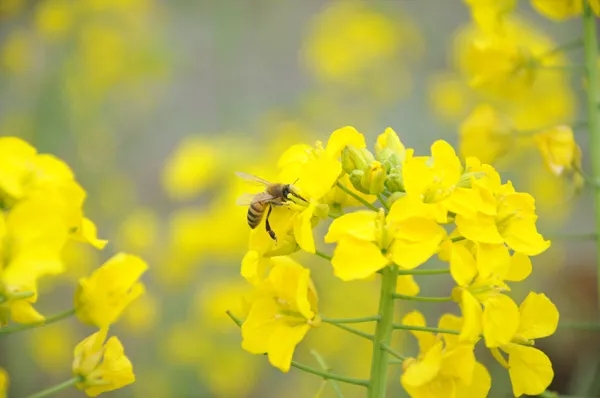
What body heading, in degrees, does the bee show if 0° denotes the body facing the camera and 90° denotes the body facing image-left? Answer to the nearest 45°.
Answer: approximately 270°

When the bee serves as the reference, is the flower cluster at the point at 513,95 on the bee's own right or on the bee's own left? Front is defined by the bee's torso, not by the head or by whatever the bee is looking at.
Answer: on the bee's own left

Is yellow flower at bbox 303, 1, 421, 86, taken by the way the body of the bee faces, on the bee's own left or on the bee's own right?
on the bee's own left
